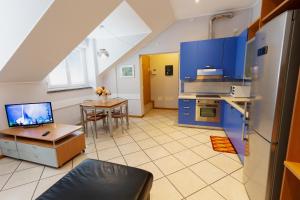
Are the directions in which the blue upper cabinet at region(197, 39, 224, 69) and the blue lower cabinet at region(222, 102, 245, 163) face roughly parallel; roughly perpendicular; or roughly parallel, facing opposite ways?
roughly perpendicular

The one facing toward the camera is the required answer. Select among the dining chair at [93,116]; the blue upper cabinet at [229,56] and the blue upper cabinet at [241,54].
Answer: the blue upper cabinet at [229,56]

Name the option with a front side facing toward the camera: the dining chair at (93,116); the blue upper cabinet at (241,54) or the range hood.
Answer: the range hood

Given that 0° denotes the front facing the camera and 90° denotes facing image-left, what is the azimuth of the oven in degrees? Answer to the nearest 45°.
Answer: approximately 0°

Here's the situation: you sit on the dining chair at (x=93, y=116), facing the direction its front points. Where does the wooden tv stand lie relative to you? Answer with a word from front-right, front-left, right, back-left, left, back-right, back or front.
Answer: back

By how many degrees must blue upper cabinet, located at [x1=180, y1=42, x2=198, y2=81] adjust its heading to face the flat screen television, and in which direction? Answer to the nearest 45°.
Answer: approximately 45° to its right

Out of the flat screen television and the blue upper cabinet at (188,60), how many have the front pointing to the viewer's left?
0

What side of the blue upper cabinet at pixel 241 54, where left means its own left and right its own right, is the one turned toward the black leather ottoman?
left

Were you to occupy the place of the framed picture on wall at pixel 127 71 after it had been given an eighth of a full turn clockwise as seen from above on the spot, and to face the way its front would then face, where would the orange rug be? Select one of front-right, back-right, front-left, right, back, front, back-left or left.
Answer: left

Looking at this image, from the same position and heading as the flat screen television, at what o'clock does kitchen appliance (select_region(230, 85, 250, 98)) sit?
The kitchen appliance is roughly at 10 o'clock from the flat screen television.

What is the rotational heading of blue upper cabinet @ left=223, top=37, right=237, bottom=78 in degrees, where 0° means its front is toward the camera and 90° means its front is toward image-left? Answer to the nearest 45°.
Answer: approximately 0°

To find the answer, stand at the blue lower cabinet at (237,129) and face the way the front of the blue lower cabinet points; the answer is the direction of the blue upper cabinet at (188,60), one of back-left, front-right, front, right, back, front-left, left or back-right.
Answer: front-right

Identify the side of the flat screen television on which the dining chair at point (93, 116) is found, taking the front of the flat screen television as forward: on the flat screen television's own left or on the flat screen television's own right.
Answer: on the flat screen television's own left

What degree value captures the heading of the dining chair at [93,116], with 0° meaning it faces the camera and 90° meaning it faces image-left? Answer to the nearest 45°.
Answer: approximately 225°

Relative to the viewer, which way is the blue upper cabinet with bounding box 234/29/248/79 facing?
to the viewer's left
